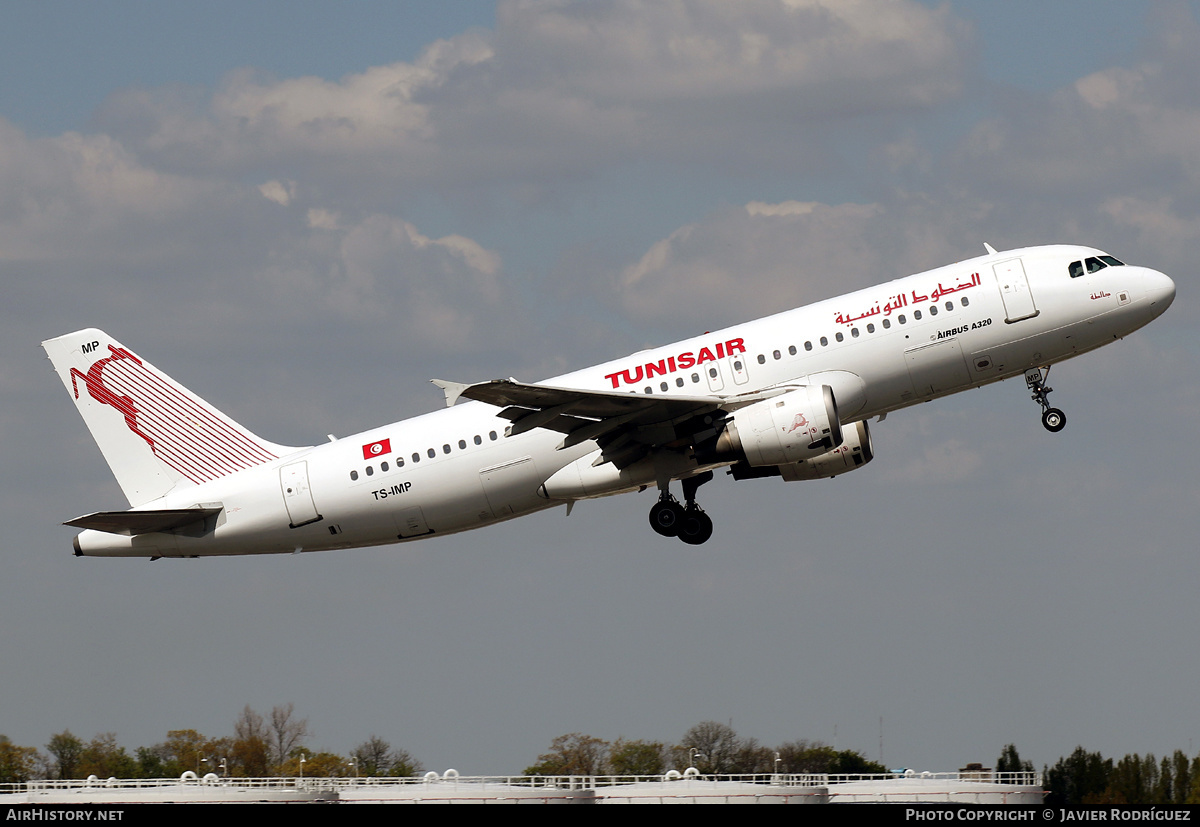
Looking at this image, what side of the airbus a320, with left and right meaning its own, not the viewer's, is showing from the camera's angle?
right
